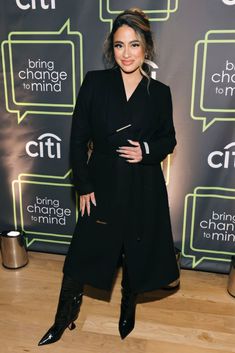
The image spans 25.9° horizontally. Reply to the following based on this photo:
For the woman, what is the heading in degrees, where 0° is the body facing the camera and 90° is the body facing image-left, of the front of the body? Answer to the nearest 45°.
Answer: approximately 0°

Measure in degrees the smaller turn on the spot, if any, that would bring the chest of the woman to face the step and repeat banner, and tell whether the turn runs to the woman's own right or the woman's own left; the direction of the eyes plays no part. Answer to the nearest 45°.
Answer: approximately 180°
